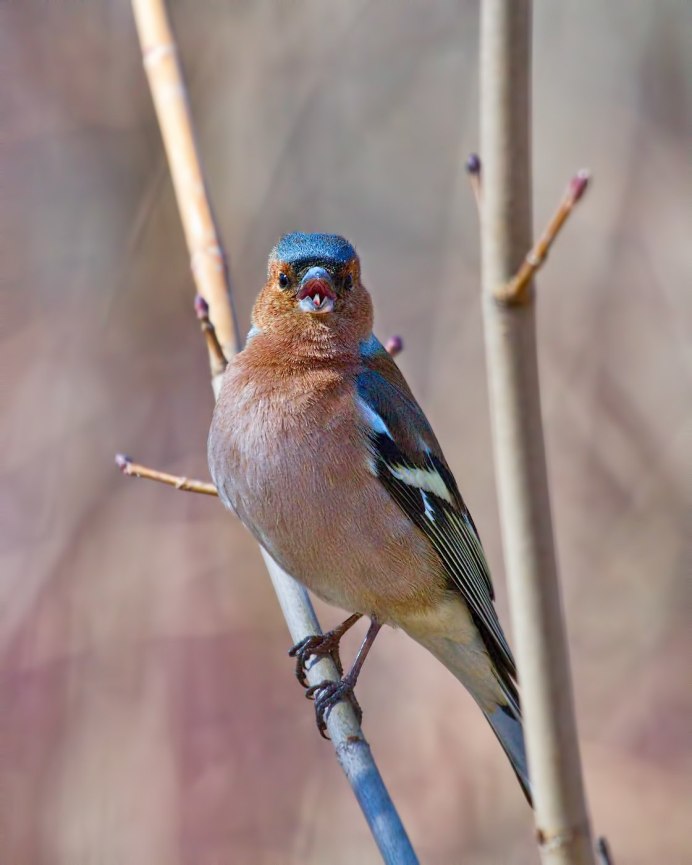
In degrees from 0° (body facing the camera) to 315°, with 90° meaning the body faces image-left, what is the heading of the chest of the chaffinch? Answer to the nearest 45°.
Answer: approximately 45°
